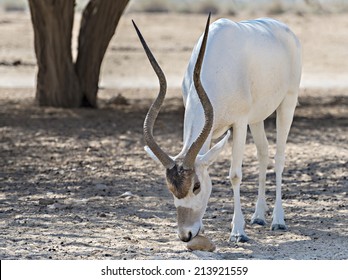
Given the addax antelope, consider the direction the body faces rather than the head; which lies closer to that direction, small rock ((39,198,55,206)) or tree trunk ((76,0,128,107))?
the small rock

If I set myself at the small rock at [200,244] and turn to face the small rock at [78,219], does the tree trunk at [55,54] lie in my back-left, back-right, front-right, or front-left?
front-right

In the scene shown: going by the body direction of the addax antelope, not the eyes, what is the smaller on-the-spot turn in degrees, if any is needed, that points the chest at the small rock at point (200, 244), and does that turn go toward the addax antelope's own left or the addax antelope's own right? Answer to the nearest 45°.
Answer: approximately 45° to the addax antelope's own left

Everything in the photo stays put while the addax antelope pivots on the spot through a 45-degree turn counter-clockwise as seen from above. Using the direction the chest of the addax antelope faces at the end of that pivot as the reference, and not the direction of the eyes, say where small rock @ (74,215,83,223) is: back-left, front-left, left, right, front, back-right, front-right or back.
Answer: right

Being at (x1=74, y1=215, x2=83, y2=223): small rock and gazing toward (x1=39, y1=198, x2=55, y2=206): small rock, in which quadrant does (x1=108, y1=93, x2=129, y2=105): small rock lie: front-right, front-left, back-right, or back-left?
front-right

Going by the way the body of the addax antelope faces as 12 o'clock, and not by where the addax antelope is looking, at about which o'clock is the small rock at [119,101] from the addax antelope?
The small rock is roughly at 4 o'clock from the addax antelope.

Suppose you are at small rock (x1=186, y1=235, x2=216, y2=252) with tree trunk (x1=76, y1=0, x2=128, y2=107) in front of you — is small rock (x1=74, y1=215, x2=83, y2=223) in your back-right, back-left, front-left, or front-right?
front-left

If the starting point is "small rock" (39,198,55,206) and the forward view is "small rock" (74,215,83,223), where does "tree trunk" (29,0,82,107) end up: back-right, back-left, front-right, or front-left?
back-left

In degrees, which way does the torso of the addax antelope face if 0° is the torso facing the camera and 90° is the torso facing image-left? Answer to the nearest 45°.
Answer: approximately 45°

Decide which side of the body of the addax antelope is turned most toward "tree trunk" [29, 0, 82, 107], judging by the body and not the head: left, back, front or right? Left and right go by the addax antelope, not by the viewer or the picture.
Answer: right

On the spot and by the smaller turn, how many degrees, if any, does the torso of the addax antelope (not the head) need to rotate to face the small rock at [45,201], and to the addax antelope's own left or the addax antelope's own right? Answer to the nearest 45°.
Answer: approximately 45° to the addax antelope's own right

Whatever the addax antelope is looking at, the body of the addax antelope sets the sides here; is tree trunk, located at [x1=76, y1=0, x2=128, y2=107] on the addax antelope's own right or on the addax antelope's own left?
on the addax antelope's own right
